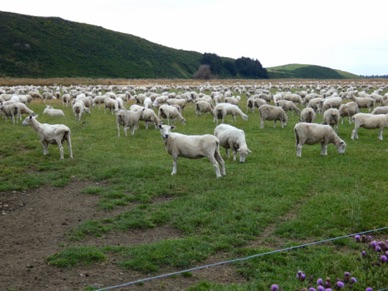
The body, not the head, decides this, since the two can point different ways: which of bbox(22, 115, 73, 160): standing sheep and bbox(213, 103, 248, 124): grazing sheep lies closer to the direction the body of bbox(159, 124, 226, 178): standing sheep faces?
the standing sheep

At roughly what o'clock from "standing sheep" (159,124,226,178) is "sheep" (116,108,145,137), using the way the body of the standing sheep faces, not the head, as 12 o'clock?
The sheep is roughly at 2 o'clock from the standing sheep.

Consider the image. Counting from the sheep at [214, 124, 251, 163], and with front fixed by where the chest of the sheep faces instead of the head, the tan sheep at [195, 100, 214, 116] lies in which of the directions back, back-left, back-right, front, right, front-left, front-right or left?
back-left

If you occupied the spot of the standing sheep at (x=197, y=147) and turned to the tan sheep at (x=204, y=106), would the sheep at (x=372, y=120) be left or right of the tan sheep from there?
right

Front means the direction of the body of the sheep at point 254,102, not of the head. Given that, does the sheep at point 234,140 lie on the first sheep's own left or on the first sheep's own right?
on the first sheep's own right

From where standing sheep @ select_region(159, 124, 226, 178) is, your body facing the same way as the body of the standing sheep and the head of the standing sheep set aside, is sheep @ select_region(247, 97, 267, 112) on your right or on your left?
on your right

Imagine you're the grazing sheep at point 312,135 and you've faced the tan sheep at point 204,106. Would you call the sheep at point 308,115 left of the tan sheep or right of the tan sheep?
right

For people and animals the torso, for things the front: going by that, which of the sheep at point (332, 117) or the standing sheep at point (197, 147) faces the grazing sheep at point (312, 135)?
the sheep

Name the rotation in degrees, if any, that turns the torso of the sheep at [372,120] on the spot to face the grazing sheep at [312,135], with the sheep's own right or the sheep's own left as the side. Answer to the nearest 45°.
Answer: approximately 135° to the sheep's own right

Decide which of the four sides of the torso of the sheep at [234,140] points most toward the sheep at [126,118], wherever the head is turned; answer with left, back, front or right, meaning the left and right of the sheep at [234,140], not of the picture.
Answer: back

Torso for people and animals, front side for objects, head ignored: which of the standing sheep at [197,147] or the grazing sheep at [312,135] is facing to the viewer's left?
the standing sheep

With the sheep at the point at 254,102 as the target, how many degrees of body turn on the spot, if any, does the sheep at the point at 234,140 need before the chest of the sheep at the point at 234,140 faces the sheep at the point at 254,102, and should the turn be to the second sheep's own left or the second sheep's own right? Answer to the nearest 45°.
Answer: approximately 135° to the second sheep's own left
